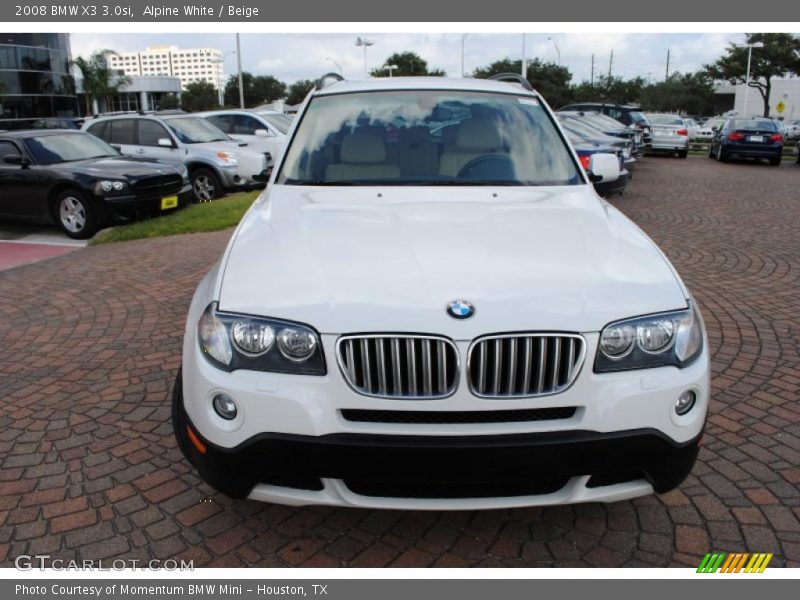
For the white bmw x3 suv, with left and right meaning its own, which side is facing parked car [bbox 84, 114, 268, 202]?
back

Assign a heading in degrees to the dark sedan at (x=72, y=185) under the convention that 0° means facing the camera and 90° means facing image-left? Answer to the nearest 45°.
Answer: approximately 315°

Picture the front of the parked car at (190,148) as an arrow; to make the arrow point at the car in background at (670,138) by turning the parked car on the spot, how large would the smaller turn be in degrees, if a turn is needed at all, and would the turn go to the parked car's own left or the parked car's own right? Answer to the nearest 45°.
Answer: approximately 90° to the parked car's own left

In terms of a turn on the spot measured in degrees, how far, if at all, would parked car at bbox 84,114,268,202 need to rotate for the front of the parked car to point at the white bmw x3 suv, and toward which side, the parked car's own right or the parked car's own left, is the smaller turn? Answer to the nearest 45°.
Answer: approximately 45° to the parked car's own right

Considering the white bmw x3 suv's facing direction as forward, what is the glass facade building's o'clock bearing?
The glass facade building is roughly at 5 o'clock from the white bmw x3 suv.

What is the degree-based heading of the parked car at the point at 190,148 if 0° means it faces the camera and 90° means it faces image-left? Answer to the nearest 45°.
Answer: approximately 315°

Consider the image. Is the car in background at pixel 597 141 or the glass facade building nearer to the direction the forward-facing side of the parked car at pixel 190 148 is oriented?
the car in background

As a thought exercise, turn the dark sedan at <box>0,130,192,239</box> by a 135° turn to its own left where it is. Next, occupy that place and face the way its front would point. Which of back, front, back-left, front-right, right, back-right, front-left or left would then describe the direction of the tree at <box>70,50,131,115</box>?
front

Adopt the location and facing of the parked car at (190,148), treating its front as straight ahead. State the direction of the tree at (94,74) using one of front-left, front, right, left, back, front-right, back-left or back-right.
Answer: back-left

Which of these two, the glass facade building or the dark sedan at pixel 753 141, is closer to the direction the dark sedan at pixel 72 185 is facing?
the dark sedan

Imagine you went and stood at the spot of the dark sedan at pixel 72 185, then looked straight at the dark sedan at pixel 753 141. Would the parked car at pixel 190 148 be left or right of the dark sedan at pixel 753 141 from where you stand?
left

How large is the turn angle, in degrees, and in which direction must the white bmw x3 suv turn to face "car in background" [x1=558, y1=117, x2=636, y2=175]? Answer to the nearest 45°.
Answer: approximately 180°

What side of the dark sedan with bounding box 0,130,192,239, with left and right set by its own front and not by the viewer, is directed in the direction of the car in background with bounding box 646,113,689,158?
left
